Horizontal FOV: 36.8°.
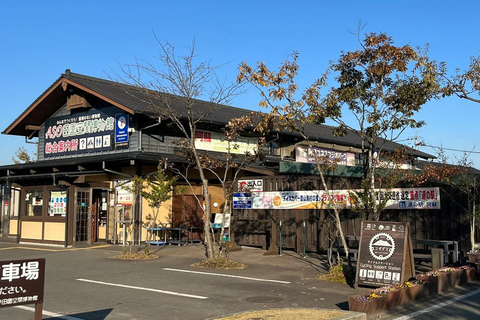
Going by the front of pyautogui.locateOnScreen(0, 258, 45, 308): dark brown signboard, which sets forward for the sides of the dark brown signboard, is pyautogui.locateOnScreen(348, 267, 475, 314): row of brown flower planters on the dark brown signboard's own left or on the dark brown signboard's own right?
on the dark brown signboard's own left

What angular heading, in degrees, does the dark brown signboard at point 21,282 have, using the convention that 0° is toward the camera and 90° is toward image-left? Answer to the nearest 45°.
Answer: approximately 0°

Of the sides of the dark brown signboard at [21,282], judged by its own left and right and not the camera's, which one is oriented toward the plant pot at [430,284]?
left

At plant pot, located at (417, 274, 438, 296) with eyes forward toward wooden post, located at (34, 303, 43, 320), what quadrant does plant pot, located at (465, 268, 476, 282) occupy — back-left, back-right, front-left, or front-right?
back-right

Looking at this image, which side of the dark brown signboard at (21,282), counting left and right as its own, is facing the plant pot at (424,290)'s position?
left

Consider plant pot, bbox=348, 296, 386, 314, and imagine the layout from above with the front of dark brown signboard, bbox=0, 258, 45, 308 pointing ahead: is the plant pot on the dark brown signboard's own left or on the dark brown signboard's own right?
on the dark brown signboard's own left

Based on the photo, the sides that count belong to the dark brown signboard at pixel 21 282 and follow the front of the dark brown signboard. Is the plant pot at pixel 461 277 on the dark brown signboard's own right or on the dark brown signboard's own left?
on the dark brown signboard's own left
